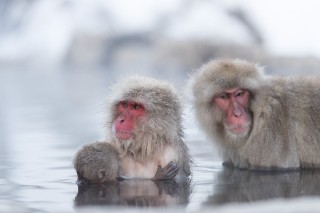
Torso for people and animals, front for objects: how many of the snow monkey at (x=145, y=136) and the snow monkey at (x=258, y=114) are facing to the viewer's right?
0

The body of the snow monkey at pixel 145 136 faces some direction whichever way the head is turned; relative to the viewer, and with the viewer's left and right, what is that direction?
facing the viewer and to the left of the viewer

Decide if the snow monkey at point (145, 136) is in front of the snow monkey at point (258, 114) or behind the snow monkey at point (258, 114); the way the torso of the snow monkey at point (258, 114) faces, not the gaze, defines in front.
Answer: in front
